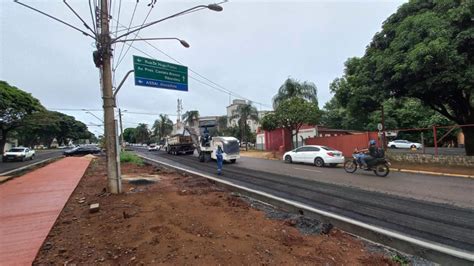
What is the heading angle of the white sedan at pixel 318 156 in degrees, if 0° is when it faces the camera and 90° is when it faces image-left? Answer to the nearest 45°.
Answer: approximately 135°

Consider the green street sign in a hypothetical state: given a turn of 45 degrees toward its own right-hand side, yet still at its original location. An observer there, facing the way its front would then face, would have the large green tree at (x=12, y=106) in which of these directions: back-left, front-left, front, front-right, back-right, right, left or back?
back-right

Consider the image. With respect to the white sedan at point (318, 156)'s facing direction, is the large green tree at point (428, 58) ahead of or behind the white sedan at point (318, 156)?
behind

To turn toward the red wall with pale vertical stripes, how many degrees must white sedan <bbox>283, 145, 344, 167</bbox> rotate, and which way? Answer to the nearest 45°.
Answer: approximately 45° to its right

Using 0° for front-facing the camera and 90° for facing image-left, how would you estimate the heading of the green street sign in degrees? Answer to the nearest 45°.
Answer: approximately 315°

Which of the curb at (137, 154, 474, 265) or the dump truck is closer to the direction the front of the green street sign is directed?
the curb

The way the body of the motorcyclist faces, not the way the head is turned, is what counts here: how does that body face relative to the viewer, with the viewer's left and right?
facing to the left of the viewer

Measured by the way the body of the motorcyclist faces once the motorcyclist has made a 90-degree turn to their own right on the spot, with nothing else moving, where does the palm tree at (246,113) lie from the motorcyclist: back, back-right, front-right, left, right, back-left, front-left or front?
front-left

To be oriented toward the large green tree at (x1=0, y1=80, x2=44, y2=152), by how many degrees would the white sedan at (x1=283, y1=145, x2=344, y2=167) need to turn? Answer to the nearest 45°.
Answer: approximately 45° to its left
